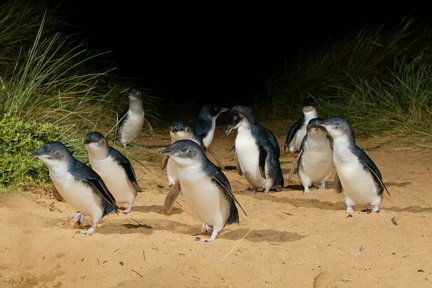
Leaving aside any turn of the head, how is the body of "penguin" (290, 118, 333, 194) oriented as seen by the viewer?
toward the camera

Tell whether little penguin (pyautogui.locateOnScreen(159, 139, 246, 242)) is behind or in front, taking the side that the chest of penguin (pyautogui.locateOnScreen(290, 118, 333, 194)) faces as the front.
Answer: in front

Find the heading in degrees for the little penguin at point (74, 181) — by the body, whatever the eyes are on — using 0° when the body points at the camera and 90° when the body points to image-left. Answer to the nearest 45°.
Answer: approximately 45°

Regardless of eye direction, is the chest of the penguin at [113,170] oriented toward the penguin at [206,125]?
no

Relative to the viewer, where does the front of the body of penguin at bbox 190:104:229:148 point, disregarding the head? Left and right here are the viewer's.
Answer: facing to the right of the viewer

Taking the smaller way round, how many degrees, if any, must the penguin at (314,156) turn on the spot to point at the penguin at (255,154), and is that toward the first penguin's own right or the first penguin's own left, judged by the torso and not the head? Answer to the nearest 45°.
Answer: approximately 90° to the first penguin's own right

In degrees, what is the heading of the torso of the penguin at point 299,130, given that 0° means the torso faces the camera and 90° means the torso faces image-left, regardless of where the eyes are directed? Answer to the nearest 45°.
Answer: approximately 315°

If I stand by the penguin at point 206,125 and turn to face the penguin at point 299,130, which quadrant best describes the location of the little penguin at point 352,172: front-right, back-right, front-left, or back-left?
front-right

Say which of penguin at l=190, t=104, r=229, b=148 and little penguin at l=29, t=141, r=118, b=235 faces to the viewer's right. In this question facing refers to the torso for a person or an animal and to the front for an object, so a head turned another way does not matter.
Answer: the penguin

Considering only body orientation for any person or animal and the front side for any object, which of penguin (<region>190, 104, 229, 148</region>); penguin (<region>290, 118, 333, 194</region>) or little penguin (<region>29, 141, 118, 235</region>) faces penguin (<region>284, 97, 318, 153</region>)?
penguin (<region>190, 104, 229, 148</region>)

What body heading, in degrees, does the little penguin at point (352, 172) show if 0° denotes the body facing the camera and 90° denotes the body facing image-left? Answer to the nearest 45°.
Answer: approximately 45°

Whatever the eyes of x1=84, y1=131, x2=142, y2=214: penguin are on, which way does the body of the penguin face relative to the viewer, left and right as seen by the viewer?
facing the viewer and to the left of the viewer

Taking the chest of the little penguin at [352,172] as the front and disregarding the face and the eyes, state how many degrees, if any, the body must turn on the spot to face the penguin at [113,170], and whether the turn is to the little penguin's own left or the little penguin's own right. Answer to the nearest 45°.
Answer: approximately 45° to the little penguin's own right

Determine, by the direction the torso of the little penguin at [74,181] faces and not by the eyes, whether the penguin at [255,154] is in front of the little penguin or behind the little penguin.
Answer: behind

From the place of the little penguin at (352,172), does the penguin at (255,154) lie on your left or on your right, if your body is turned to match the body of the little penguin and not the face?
on your right

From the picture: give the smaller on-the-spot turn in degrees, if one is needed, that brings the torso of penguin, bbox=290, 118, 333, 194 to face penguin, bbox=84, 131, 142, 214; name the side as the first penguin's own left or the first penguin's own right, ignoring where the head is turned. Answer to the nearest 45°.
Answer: approximately 45° to the first penguin's own right

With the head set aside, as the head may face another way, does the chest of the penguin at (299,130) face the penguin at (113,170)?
no
